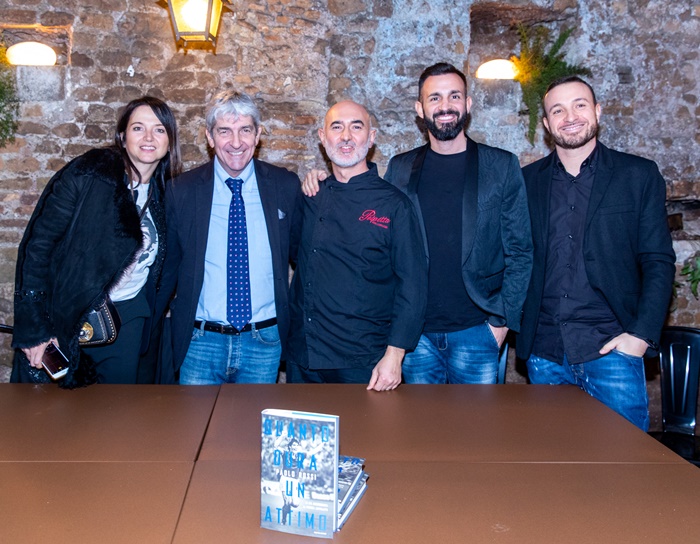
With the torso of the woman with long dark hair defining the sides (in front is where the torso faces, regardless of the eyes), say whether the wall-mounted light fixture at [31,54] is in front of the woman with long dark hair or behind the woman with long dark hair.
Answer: behind

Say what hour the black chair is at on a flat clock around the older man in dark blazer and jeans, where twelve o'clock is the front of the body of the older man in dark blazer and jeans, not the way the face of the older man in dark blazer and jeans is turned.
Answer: The black chair is roughly at 9 o'clock from the older man in dark blazer and jeans.

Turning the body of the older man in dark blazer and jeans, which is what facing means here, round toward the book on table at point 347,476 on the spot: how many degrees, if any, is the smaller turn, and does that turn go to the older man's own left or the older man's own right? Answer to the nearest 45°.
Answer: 0° — they already face it
